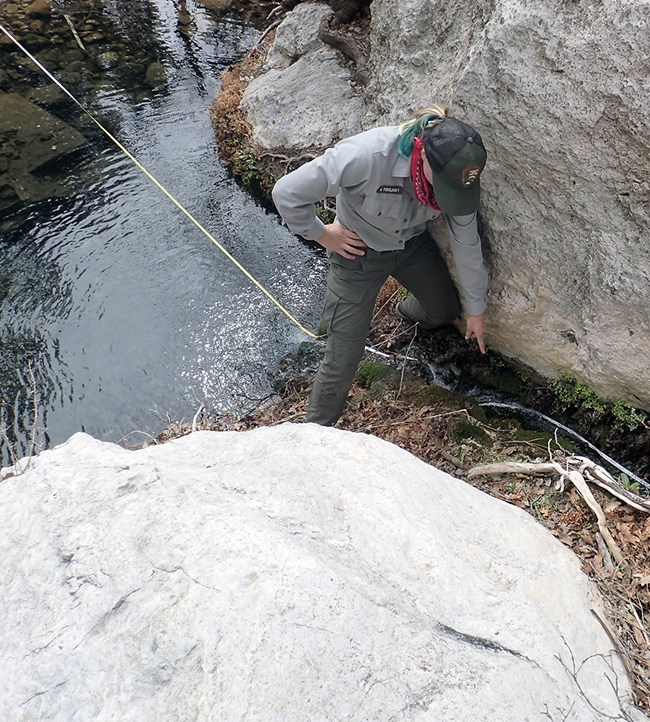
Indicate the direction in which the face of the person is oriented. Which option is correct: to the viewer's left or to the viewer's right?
to the viewer's right

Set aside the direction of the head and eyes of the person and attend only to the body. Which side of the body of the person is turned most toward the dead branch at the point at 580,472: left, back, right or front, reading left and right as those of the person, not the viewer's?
front

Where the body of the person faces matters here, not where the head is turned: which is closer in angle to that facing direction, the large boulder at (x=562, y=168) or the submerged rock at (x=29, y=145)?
the large boulder

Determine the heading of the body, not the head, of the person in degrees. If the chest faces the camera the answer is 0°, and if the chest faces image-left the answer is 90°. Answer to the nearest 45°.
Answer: approximately 315°

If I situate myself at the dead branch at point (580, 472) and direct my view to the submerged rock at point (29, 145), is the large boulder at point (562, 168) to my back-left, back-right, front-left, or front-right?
front-right

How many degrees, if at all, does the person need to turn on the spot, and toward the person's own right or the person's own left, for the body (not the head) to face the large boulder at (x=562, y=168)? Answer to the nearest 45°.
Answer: approximately 45° to the person's own left

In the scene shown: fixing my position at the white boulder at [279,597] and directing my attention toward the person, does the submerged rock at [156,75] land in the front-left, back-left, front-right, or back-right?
front-left

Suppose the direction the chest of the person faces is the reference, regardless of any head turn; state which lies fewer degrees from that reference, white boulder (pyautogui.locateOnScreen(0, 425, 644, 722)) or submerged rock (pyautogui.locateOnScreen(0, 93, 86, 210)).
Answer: the white boulder

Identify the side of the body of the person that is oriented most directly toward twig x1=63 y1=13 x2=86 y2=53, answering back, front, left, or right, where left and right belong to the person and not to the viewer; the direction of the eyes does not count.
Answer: back
